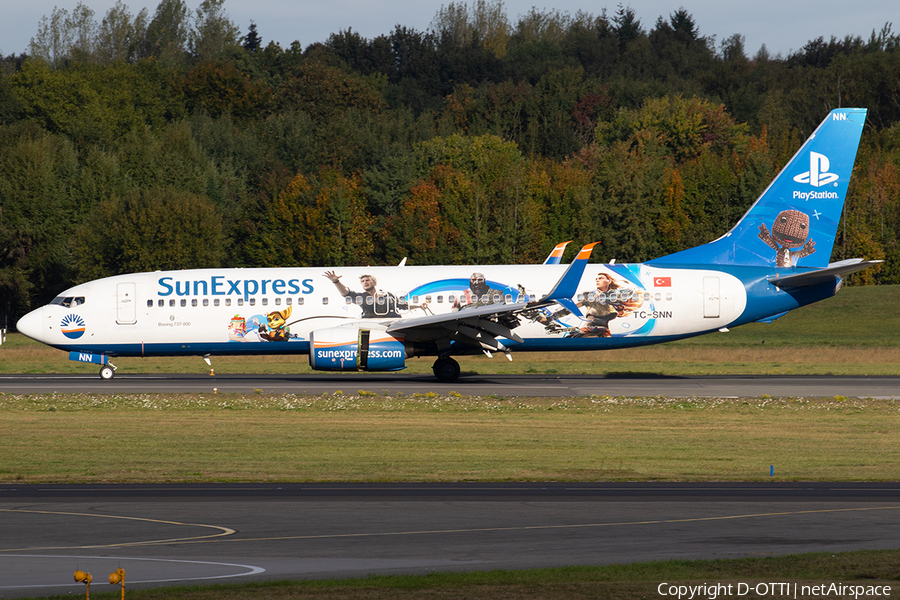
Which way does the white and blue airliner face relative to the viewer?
to the viewer's left
